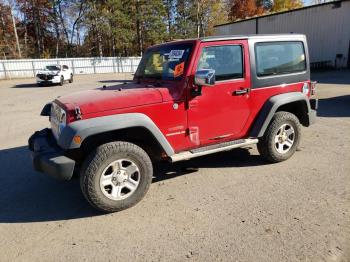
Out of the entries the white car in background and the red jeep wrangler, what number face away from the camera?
0

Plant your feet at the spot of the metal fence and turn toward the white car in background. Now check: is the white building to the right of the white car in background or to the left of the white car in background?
left

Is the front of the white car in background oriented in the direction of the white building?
no

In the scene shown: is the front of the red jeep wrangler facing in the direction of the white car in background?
no

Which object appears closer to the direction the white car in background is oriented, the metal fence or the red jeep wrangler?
the red jeep wrangler

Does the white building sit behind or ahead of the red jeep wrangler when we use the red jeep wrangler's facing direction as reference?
behind

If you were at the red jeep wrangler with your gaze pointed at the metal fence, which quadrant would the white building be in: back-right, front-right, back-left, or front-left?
front-right

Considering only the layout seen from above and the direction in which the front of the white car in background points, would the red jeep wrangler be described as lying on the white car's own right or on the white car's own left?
on the white car's own left

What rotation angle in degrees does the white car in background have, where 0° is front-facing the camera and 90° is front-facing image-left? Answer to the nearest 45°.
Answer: approximately 45°

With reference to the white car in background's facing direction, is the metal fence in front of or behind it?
behind

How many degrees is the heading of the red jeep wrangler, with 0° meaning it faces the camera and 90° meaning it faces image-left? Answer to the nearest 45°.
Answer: approximately 45°
